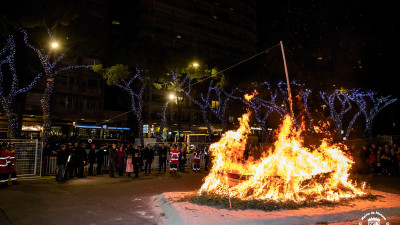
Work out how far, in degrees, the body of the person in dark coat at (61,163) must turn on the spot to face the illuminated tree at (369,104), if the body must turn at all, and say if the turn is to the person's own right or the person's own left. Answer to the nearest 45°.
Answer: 0° — they already face it

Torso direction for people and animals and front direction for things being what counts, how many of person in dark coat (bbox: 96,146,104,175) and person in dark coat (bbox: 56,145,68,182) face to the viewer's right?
2

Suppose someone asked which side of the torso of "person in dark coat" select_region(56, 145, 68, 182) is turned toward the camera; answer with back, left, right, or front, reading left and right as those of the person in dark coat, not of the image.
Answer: right

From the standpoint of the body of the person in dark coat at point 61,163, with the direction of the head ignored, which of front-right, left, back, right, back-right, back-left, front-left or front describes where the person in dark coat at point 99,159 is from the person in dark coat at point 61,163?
front-left

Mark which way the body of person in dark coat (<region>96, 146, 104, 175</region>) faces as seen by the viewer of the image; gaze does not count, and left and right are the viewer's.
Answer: facing to the right of the viewer

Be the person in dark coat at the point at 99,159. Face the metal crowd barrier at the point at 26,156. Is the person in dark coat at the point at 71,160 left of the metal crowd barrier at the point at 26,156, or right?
left

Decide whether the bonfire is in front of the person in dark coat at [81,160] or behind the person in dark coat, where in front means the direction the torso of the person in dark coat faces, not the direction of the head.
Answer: in front

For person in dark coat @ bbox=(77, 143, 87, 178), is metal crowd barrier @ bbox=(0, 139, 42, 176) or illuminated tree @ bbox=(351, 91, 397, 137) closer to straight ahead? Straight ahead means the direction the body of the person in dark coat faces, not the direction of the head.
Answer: the illuminated tree

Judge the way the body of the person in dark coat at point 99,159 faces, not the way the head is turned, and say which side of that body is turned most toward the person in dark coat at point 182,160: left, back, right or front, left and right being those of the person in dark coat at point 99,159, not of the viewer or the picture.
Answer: front
